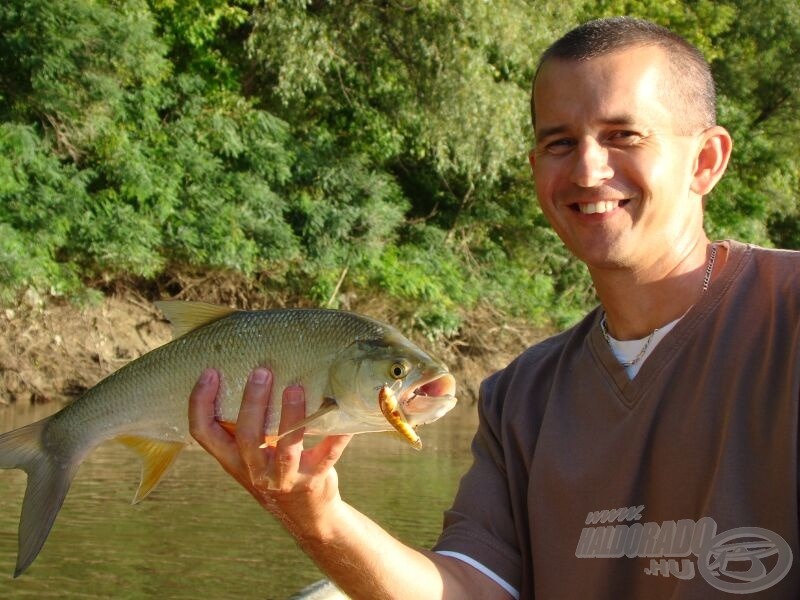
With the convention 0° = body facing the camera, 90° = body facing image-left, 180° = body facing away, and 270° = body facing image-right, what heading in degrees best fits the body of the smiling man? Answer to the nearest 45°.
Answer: approximately 45°
